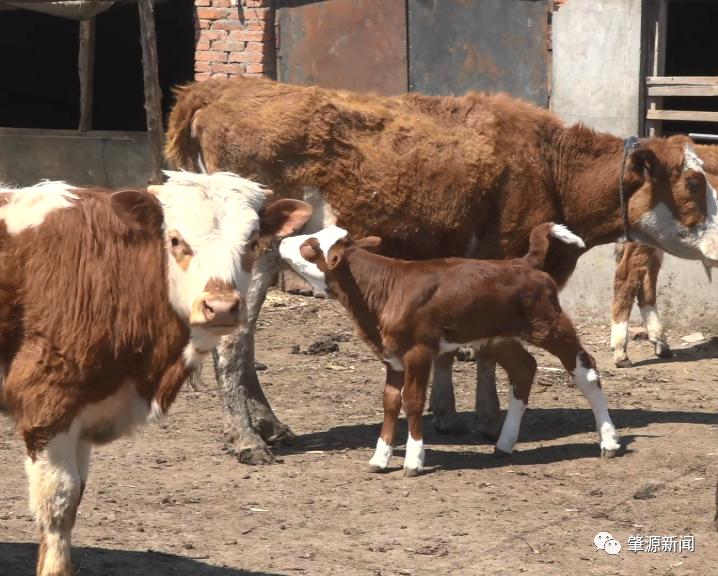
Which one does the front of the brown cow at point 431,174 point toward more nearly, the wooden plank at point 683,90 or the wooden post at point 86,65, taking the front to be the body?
the wooden plank

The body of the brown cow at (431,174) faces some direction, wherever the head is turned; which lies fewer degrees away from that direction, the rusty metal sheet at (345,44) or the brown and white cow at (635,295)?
the brown and white cow

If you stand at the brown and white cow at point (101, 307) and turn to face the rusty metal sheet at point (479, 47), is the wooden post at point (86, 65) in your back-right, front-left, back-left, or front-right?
front-left

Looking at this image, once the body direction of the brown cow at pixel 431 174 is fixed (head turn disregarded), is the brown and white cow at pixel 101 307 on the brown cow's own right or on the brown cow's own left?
on the brown cow's own right

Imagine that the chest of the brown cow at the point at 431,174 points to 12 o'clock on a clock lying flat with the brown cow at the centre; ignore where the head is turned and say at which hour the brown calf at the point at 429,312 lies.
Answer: The brown calf is roughly at 3 o'clock from the brown cow.

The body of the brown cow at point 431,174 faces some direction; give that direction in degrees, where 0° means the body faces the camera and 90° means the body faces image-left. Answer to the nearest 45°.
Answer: approximately 270°

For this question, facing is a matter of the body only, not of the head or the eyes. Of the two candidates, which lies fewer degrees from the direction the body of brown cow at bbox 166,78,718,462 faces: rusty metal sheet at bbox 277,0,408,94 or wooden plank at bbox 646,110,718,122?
the wooden plank

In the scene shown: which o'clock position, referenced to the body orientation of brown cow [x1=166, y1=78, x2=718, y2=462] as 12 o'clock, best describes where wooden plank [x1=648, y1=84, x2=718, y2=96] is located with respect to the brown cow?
The wooden plank is roughly at 10 o'clock from the brown cow.

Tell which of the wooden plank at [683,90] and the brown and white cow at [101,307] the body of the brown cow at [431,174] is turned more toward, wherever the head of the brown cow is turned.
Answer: the wooden plank

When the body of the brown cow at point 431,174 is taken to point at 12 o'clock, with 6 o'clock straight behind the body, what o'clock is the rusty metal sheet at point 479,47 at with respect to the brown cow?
The rusty metal sheet is roughly at 9 o'clock from the brown cow.

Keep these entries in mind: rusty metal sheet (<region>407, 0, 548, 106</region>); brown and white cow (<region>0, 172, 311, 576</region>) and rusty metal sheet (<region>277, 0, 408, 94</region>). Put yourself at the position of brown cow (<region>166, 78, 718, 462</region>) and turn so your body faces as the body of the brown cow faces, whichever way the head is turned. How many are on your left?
2

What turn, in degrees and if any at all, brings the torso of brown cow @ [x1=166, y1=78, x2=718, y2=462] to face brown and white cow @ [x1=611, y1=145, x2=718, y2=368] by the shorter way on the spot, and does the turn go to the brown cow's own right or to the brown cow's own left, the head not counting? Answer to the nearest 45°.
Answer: approximately 45° to the brown cow's own left

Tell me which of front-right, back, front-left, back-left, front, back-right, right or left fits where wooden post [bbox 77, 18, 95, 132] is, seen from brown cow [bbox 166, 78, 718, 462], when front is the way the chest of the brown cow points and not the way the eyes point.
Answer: back-left

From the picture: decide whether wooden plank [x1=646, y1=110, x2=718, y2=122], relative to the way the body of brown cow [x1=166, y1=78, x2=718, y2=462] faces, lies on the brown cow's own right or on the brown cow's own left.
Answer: on the brown cow's own left

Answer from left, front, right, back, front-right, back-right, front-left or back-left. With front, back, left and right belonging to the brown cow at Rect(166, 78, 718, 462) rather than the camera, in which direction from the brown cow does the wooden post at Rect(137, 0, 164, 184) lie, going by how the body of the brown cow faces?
back-left

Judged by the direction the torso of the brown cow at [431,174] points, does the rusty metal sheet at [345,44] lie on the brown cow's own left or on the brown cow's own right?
on the brown cow's own left
